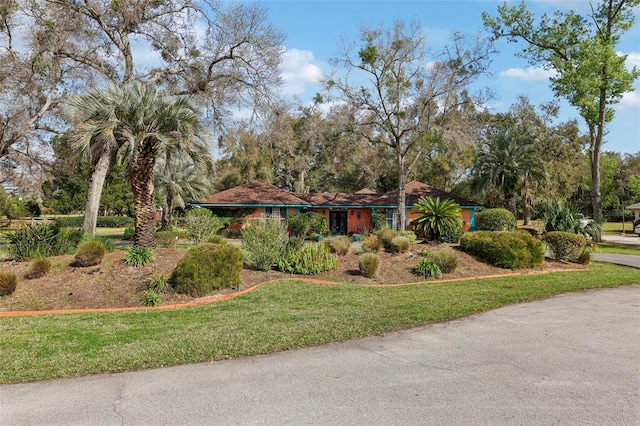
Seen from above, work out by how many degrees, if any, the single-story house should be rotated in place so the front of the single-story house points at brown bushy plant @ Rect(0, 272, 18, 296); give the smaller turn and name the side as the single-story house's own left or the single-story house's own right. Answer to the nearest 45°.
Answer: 0° — it already faces it

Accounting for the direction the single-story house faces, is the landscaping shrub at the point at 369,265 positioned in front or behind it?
in front

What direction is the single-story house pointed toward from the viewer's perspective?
toward the camera

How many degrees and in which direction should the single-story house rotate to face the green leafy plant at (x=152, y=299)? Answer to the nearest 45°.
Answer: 0° — it already faces it

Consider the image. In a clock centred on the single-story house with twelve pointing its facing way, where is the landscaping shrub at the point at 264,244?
The landscaping shrub is roughly at 12 o'clock from the single-story house.

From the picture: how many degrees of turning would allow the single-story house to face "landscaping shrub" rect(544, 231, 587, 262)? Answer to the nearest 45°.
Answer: approximately 45° to its left

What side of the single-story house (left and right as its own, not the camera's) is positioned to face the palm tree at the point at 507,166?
left

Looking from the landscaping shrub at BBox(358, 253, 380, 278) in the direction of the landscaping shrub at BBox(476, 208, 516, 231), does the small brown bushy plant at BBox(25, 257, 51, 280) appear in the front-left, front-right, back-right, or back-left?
back-left

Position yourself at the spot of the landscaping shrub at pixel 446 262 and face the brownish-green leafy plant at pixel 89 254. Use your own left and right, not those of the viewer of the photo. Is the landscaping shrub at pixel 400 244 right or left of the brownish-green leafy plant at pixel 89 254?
right

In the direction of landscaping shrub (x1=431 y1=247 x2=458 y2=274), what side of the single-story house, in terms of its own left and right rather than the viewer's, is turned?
front

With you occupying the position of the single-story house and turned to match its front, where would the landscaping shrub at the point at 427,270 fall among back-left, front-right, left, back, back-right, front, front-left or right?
front

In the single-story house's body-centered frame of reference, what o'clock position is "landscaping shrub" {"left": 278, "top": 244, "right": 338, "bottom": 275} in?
The landscaping shrub is roughly at 12 o'clock from the single-story house.

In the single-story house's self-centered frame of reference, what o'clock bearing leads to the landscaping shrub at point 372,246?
The landscaping shrub is roughly at 12 o'clock from the single-story house.

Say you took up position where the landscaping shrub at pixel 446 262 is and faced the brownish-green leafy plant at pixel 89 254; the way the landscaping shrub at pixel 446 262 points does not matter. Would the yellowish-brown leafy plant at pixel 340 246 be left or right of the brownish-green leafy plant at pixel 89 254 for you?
right

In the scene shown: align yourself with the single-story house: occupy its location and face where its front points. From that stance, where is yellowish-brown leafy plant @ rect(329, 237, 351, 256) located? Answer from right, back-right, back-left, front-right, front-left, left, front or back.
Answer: front

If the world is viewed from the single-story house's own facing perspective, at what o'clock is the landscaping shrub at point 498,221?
The landscaping shrub is roughly at 10 o'clock from the single-story house.
